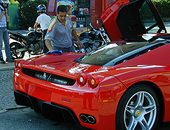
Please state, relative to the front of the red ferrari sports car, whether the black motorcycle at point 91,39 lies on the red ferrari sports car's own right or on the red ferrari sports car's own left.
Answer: on the red ferrari sports car's own left

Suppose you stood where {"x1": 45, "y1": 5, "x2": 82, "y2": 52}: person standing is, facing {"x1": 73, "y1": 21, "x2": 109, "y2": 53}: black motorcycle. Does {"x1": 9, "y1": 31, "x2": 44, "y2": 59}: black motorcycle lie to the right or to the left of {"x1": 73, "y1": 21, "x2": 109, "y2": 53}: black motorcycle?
left

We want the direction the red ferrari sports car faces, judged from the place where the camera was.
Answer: facing away from the viewer and to the right of the viewer
